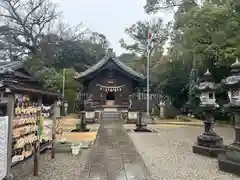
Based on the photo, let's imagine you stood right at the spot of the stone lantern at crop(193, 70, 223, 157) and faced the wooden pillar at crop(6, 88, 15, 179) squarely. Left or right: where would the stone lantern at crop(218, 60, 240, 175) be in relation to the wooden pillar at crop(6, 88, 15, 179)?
left

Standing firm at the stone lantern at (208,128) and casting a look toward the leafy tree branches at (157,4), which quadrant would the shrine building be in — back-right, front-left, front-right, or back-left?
front-left

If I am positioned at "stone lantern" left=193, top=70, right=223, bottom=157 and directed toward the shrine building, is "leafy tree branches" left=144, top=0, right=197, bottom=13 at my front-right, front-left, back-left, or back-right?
front-right

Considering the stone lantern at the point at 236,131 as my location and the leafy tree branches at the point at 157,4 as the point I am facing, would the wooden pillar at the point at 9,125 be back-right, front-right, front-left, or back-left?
back-left

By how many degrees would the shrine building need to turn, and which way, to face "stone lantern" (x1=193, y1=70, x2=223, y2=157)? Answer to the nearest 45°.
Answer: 0° — it already faces it

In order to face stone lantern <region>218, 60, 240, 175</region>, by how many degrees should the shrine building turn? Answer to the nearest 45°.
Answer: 0° — it already faces it

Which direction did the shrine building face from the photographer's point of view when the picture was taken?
facing the viewer

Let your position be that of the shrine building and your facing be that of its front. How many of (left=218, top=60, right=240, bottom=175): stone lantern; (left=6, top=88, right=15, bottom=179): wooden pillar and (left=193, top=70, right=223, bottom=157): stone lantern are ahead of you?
3

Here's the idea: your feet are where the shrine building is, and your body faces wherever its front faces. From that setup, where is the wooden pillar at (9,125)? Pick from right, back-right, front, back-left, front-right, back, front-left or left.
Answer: front
